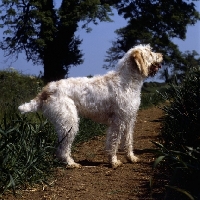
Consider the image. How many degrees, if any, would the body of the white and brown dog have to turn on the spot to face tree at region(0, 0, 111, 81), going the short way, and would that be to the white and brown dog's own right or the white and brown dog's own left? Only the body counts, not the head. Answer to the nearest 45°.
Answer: approximately 90° to the white and brown dog's own left

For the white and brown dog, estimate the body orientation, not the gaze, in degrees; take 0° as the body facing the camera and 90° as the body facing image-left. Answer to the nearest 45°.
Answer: approximately 270°
